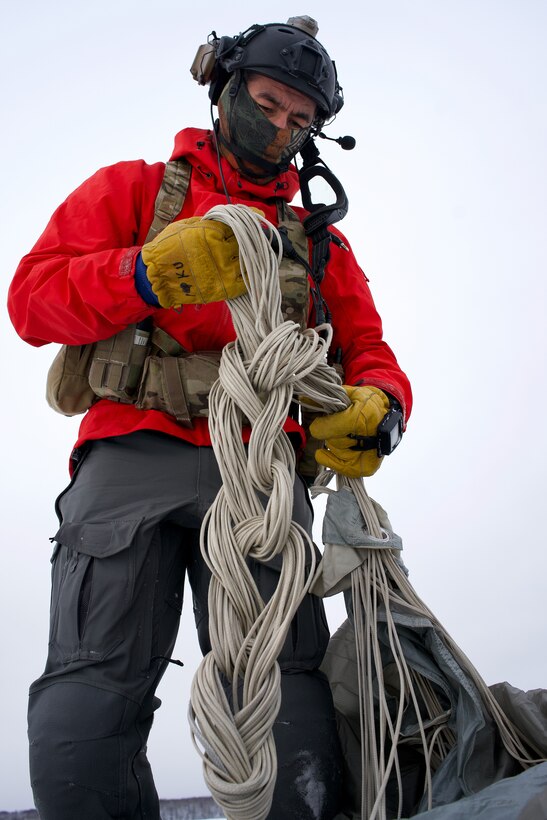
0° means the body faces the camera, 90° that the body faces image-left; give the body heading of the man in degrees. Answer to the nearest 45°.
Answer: approximately 315°

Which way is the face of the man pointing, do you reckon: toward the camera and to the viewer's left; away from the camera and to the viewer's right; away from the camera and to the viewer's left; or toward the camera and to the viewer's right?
toward the camera and to the viewer's right
